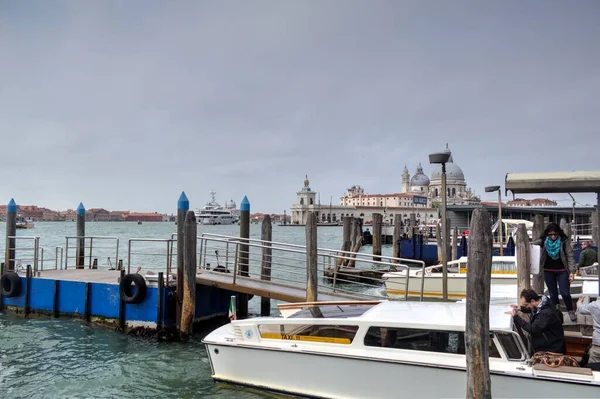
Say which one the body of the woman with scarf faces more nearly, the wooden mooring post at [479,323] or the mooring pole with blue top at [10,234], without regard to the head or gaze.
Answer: the wooden mooring post

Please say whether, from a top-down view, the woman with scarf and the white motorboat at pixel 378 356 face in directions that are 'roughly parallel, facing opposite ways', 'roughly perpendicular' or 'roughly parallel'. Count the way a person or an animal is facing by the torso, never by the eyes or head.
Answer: roughly perpendicular

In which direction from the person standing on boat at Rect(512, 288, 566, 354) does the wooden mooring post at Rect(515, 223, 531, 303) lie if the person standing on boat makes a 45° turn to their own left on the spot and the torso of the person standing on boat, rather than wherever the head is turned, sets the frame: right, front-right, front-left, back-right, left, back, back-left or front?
back-right

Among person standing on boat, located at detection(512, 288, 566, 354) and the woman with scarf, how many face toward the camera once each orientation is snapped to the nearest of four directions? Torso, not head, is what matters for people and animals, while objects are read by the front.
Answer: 1

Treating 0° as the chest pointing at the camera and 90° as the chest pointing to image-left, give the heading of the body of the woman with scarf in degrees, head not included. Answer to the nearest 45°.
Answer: approximately 0°

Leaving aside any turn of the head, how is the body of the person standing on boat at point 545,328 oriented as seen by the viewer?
to the viewer's left

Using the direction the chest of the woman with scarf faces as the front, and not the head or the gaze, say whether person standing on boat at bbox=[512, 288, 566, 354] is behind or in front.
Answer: in front

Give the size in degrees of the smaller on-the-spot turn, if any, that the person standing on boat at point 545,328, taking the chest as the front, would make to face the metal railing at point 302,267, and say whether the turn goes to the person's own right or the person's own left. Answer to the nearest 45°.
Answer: approximately 45° to the person's own right

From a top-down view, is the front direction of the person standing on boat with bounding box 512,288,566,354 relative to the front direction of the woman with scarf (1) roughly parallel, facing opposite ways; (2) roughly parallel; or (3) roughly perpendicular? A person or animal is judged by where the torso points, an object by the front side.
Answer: roughly perpendicular

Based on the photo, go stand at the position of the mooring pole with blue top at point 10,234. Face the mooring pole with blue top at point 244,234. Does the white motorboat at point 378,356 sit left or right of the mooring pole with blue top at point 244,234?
right
